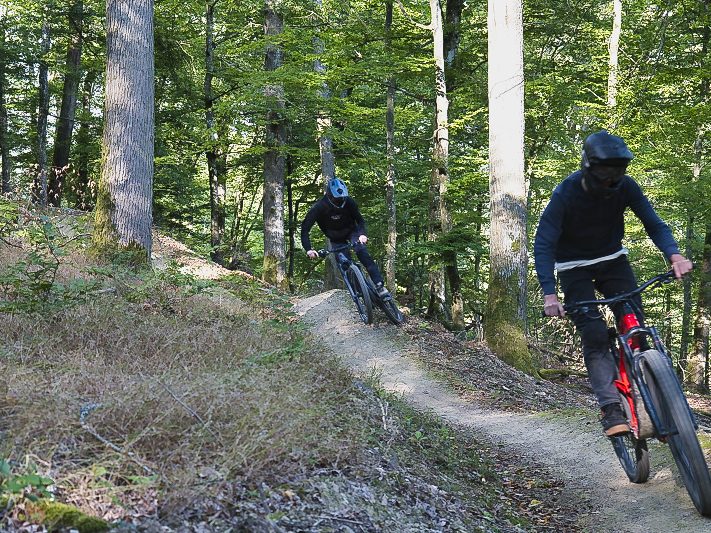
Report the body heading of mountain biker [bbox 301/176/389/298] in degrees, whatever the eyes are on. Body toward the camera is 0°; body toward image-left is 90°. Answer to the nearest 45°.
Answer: approximately 0°

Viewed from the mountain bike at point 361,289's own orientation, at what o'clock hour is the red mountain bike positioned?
The red mountain bike is roughly at 10 o'clock from the mountain bike.

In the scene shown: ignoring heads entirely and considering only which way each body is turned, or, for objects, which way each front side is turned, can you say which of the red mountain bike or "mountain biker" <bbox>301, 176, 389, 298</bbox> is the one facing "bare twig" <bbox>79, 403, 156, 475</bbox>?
the mountain biker

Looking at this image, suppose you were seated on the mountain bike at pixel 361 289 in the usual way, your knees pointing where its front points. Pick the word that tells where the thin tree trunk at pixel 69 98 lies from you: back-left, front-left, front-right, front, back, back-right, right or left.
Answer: right

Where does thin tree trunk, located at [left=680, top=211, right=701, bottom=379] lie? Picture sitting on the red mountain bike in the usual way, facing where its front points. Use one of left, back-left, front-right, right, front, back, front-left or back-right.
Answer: back-left

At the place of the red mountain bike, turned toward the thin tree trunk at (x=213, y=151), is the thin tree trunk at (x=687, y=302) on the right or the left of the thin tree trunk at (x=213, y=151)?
right

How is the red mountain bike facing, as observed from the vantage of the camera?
facing the viewer and to the right of the viewer

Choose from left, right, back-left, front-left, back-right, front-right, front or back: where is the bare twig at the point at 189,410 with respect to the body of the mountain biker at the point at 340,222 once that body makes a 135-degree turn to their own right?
back-left

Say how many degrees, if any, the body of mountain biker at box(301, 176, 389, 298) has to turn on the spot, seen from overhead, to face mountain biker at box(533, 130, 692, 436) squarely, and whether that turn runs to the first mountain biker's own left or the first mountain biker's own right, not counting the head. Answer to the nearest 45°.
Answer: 0° — they already face them

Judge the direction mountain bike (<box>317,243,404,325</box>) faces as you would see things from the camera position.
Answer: facing the viewer and to the left of the viewer

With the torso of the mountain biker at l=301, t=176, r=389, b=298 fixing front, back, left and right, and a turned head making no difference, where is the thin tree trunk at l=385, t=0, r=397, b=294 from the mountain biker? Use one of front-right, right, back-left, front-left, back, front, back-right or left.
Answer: back
